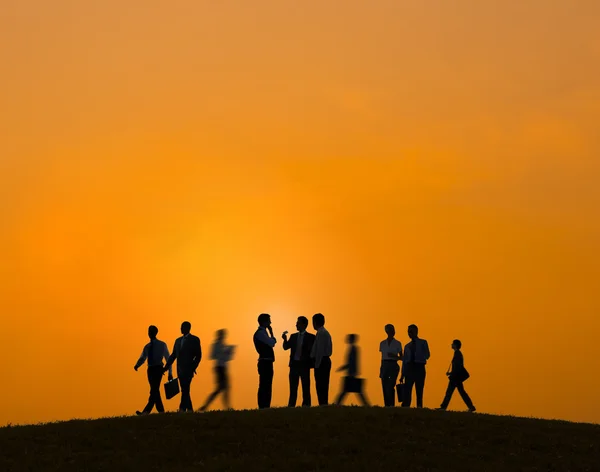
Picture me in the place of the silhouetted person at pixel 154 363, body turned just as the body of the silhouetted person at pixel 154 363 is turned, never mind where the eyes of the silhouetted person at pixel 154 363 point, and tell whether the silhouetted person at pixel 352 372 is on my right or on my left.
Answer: on my left

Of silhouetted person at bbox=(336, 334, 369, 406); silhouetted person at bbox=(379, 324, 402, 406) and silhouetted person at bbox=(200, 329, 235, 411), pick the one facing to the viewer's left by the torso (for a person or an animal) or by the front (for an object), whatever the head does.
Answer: silhouetted person at bbox=(336, 334, 369, 406)

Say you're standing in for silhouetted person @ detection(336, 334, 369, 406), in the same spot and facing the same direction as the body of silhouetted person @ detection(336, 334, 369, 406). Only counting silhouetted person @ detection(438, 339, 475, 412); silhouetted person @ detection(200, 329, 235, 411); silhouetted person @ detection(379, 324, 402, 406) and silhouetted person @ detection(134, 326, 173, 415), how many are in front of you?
2

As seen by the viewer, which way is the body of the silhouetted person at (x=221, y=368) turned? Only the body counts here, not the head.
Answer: to the viewer's right

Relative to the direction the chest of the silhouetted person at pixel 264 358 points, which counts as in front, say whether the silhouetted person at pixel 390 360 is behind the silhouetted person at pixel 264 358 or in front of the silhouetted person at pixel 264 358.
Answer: in front

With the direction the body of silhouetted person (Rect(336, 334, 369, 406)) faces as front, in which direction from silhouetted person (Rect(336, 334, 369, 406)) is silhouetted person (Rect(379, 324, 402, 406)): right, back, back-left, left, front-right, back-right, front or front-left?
back-right
